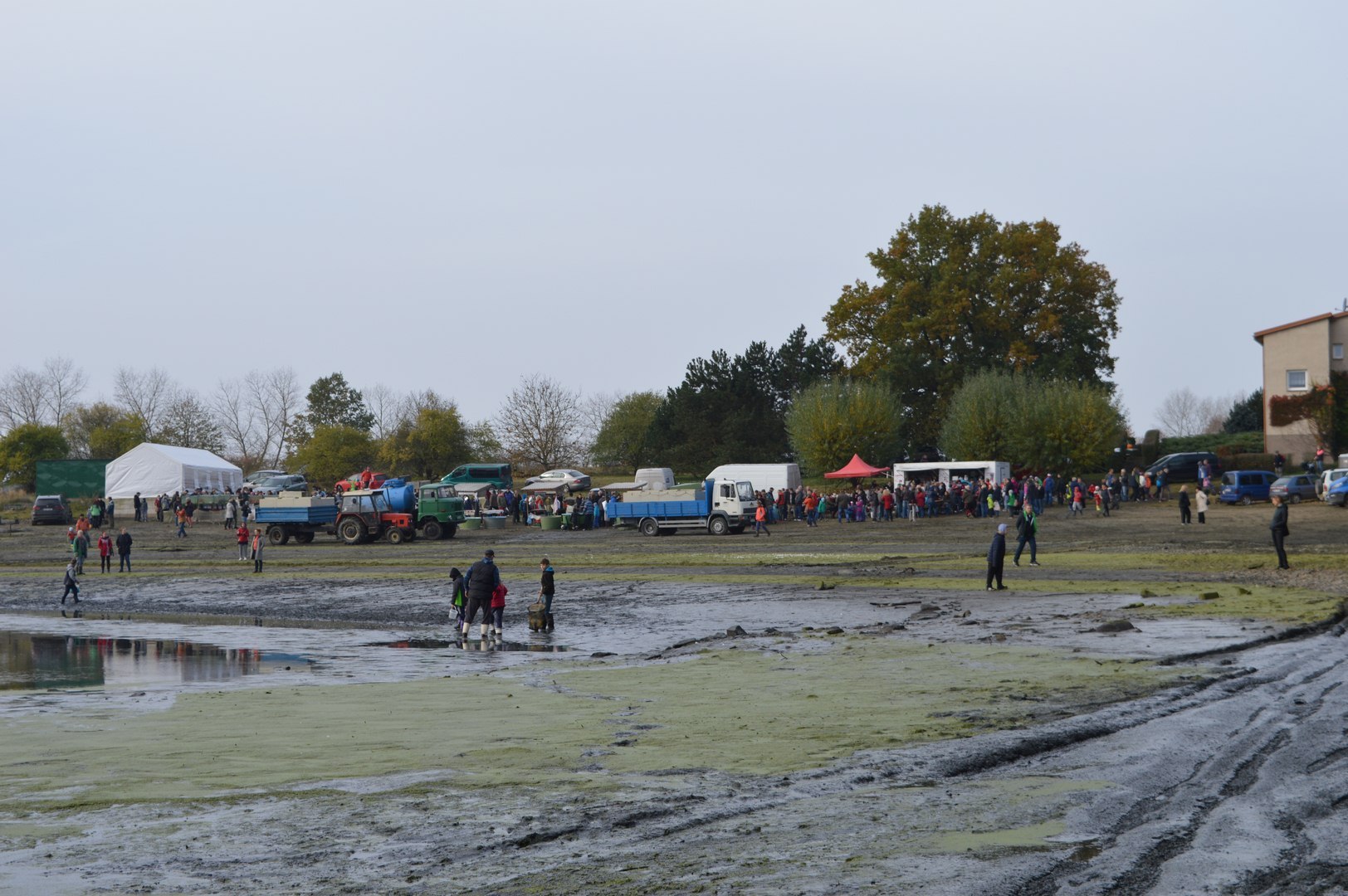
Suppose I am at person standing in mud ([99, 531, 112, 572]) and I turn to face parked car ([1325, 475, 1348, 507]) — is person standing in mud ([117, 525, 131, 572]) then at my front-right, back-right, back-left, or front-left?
front-right

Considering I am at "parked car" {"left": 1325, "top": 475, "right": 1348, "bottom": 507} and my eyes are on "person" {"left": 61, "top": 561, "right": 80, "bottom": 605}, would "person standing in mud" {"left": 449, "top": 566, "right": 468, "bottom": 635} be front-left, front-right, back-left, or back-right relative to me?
front-left

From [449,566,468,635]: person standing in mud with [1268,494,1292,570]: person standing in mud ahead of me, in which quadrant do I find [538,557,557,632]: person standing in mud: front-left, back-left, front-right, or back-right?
front-right

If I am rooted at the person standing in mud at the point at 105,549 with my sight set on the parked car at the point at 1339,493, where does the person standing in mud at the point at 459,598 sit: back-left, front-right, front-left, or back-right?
front-right

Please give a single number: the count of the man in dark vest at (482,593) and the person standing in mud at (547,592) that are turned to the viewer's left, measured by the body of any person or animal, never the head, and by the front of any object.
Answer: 1

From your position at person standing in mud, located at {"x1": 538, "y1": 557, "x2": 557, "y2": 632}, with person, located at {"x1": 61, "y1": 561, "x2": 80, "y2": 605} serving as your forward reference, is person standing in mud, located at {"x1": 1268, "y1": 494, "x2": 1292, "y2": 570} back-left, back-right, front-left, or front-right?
back-right

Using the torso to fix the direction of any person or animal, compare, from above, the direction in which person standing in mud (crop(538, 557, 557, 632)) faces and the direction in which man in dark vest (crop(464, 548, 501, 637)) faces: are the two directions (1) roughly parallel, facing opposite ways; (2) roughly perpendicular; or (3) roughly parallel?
roughly perpendicular

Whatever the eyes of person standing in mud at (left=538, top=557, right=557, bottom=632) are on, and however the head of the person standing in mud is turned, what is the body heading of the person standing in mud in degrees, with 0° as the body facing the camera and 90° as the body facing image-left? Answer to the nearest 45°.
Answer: approximately 90°

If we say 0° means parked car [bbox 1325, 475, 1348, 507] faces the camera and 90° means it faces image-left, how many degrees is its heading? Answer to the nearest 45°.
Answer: approximately 45°

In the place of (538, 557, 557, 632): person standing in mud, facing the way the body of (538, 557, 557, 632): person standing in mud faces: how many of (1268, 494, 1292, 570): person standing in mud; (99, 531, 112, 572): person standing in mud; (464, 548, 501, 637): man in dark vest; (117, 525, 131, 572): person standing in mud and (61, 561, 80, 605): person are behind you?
1

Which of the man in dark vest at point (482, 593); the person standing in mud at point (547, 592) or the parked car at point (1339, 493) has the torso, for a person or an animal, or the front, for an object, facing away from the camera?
the man in dark vest

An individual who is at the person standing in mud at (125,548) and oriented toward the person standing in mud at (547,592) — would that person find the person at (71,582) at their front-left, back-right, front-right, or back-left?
front-right

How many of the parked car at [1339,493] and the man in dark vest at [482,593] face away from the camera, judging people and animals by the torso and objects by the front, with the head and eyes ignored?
1

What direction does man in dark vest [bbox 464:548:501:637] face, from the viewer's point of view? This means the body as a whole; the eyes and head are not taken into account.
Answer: away from the camera

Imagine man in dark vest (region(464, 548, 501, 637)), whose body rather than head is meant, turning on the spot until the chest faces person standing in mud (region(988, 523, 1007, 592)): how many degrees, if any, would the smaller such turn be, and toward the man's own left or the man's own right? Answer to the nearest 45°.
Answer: approximately 90° to the man's own right

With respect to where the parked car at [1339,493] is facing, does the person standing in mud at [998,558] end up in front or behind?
in front

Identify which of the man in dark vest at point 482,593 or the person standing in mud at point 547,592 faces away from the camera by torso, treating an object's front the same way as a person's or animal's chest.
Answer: the man in dark vest

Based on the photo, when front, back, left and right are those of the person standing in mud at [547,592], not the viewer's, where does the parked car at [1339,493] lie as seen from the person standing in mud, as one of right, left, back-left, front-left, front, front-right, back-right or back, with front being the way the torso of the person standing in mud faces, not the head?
back-right

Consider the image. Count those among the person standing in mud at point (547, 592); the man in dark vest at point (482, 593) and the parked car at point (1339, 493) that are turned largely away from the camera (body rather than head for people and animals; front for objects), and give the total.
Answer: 1
